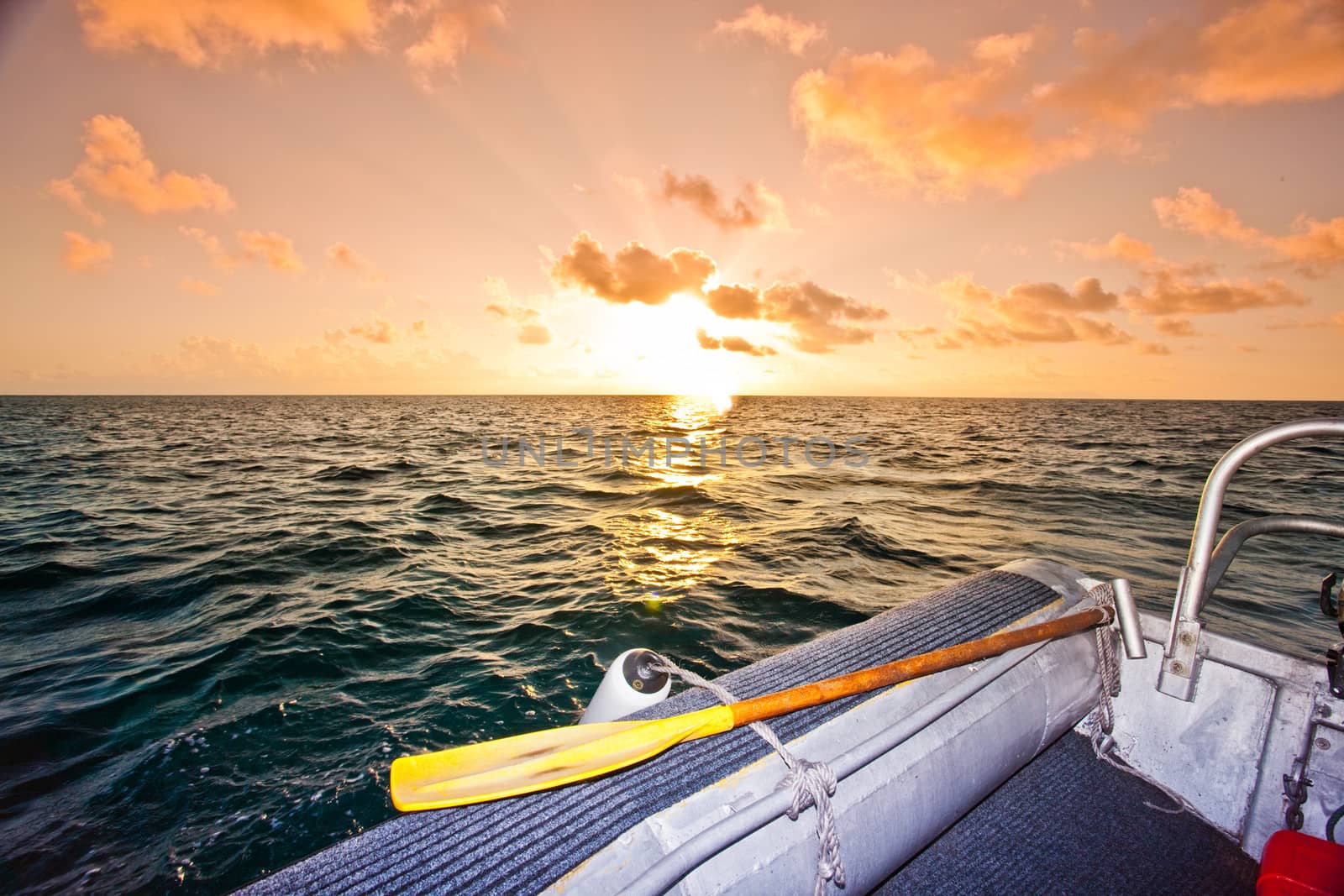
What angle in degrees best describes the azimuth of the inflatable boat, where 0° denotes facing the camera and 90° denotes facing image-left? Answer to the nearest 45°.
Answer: approximately 45°
